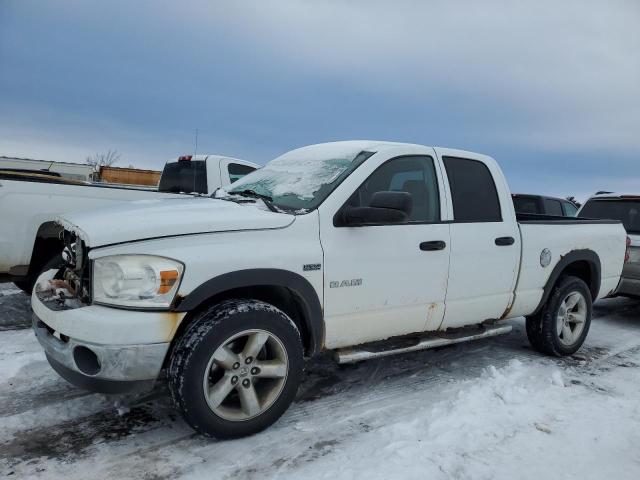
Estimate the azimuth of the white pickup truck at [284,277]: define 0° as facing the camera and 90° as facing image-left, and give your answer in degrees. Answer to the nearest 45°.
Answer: approximately 45°

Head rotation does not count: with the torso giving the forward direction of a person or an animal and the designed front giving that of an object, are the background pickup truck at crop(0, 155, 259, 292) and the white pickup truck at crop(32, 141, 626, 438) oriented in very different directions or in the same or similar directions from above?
very different directions

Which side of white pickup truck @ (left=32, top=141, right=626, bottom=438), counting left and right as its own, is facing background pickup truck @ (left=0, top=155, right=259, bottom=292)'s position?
right

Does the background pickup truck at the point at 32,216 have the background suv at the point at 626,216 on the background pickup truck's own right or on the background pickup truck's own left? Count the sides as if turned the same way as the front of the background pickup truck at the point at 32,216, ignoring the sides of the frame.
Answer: on the background pickup truck's own right

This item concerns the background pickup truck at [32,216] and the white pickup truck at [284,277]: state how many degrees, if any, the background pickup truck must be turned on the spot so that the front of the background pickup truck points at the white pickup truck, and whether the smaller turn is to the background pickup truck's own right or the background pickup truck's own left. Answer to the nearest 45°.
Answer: approximately 90° to the background pickup truck's own right

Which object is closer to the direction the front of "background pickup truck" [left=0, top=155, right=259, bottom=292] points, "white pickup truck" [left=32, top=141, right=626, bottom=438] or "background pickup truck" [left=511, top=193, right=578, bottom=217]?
the background pickup truck

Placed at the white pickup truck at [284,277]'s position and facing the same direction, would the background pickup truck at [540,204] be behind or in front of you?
behind

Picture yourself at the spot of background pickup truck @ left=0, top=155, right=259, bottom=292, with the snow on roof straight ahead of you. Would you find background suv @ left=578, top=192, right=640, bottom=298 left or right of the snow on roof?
left

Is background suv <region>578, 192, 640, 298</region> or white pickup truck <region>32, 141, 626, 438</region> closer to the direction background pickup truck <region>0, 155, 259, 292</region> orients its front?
the background suv

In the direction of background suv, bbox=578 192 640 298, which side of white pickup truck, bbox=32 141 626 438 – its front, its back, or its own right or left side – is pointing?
back

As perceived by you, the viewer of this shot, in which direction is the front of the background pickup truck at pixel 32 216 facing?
facing away from the viewer and to the right of the viewer

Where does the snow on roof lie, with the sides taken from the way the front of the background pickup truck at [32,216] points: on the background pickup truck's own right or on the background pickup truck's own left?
on the background pickup truck's own right

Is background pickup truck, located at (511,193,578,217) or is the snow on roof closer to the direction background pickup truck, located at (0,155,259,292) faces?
the background pickup truck
